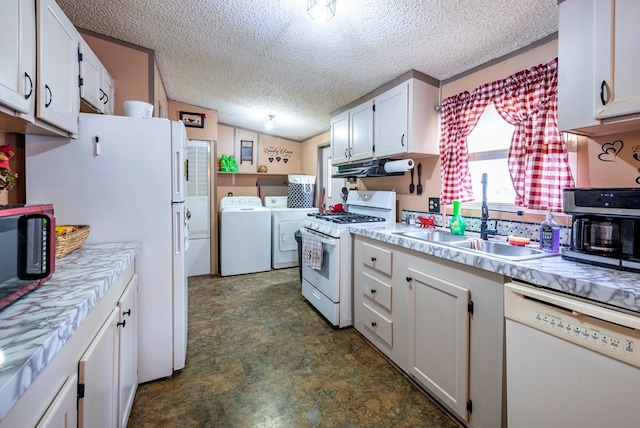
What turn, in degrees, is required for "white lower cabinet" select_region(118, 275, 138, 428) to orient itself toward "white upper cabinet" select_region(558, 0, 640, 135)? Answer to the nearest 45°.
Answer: approximately 45° to its right

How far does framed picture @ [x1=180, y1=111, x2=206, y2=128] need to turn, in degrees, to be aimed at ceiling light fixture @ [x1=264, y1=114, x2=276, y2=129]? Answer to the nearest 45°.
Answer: approximately 90° to its left

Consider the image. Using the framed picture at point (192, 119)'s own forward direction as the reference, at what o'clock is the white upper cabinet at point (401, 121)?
The white upper cabinet is roughly at 11 o'clock from the framed picture.

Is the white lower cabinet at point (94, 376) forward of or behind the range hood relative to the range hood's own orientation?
forward

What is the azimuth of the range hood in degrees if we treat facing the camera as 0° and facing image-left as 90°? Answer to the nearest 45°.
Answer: approximately 45°

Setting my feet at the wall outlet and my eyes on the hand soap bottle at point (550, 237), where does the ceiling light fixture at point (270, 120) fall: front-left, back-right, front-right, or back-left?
back-right

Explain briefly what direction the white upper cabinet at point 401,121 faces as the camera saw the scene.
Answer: facing the viewer and to the left of the viewer

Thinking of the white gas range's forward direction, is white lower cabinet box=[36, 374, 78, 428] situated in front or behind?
in front

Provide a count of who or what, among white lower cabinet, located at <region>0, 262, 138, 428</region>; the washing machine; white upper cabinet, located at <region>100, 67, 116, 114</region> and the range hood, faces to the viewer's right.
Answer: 2

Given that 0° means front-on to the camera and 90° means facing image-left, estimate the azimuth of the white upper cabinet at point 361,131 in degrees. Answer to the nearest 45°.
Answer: approximately 45°

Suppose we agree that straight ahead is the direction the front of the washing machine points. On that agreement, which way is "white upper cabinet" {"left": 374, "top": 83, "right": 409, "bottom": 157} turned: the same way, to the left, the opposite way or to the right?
to the right

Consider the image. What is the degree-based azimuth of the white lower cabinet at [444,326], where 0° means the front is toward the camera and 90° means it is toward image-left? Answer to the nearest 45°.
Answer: approximately 45°

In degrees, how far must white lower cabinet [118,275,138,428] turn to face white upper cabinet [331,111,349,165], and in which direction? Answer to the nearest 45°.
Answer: approximately 45° to its left

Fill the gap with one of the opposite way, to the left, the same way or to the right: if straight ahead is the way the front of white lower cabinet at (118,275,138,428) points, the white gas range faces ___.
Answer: the opposite way

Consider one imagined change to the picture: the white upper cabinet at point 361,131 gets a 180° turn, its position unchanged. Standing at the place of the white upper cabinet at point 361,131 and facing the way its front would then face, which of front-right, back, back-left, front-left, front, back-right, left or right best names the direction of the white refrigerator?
back
